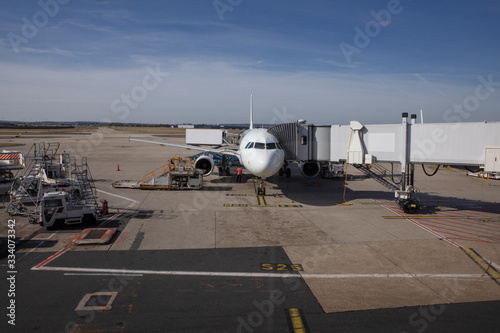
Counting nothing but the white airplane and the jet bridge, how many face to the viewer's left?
1

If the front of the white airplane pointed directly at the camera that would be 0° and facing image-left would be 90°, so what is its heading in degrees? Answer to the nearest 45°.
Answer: approximately 0°

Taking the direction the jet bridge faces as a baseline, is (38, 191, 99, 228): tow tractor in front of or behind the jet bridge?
in front

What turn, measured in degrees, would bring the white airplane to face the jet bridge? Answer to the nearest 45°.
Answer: approximately 90° to its left

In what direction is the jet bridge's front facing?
to the viewer's left

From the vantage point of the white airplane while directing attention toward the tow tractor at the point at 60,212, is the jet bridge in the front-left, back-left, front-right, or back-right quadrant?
back-left

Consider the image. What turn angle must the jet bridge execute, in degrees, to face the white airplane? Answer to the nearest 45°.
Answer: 0° — it already faces it

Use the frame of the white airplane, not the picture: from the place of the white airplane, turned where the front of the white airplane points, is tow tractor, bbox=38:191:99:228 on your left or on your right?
on your right
